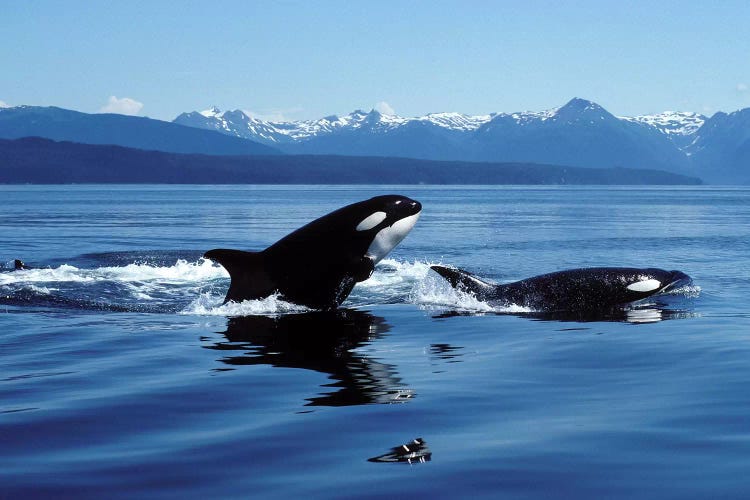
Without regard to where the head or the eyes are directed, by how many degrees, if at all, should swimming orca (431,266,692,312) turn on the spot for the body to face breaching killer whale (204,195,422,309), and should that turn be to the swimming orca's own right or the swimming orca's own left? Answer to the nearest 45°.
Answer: approximately 135° to the swimming orca's own right

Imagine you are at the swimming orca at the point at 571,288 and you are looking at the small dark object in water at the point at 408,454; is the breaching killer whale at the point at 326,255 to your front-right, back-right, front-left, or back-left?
front-right

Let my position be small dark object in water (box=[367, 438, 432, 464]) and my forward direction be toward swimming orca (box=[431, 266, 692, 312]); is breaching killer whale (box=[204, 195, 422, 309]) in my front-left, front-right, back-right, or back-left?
front-left

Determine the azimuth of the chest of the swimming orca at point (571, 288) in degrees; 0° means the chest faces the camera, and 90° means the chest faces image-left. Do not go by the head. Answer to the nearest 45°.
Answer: approximately 270°

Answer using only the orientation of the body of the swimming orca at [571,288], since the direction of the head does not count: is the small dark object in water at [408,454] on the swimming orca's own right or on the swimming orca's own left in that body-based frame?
on the swimming orca's own right
